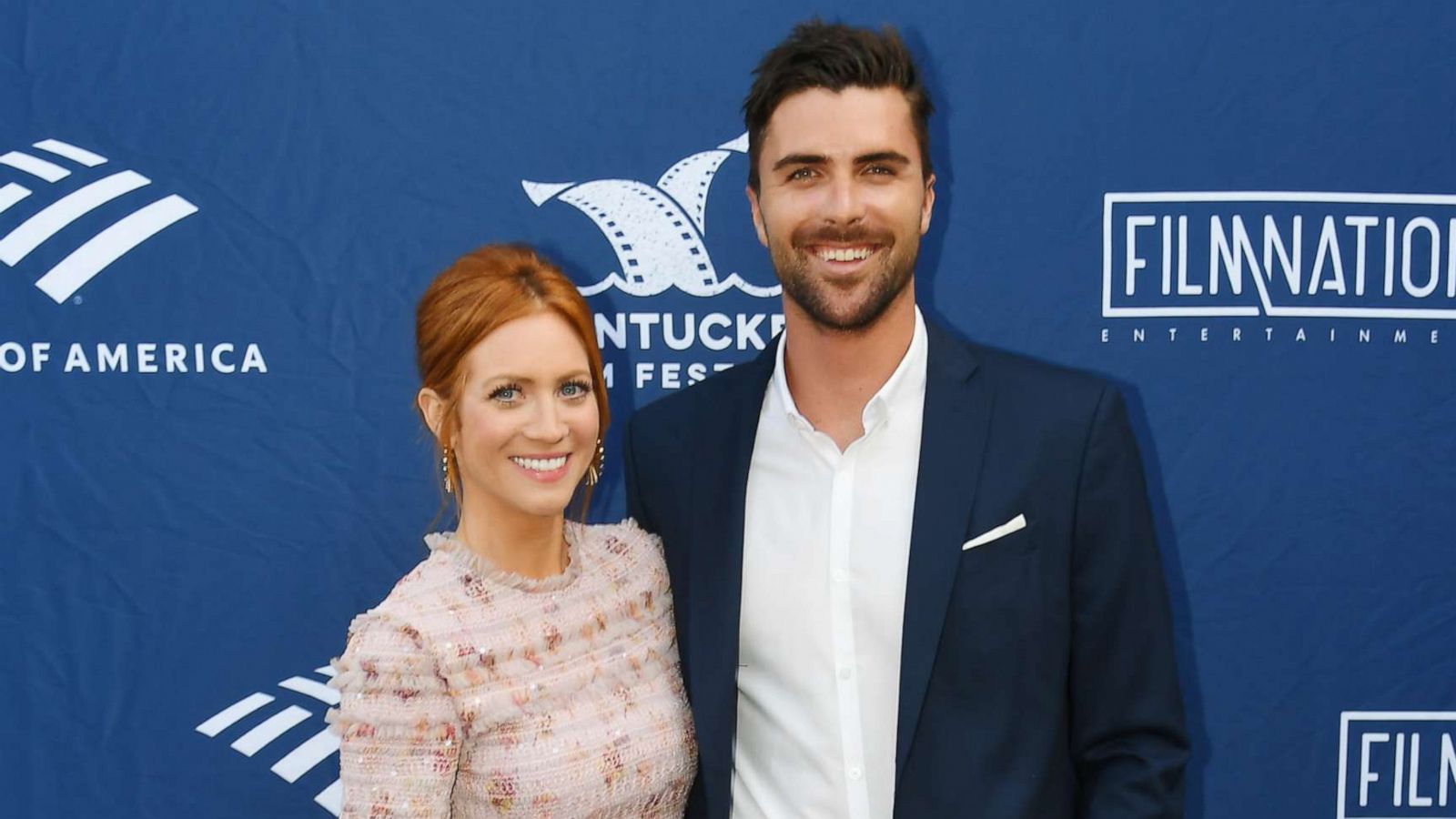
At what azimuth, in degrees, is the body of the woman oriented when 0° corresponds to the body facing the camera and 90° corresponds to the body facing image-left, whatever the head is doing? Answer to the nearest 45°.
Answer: approximately 315°

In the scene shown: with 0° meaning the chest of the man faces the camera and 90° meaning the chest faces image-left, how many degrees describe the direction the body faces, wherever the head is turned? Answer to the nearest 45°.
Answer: approximately 0°
